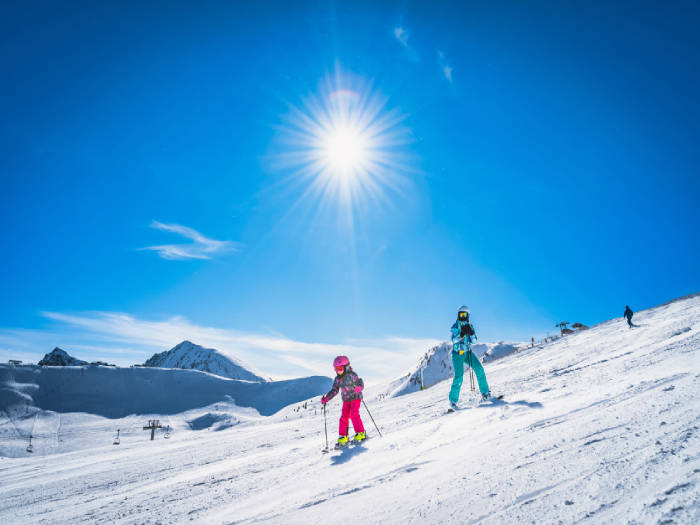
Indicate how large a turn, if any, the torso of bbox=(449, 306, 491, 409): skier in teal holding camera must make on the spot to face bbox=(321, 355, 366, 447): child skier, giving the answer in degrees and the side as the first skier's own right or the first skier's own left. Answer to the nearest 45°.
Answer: approximately 45° to the first skier's own right

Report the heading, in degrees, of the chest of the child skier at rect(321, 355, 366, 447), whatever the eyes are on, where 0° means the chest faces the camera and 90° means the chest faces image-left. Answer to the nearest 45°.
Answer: approximately 45°

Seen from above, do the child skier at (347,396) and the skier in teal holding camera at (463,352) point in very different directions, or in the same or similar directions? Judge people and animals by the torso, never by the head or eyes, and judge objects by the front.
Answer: same or similar directions

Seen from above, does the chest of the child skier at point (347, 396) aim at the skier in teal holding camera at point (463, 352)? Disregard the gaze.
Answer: no

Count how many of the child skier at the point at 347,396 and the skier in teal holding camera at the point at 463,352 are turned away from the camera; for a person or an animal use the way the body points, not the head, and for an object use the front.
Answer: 0

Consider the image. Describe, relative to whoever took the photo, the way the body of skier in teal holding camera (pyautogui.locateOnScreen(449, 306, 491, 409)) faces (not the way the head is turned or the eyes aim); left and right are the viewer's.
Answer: facing the viewer
